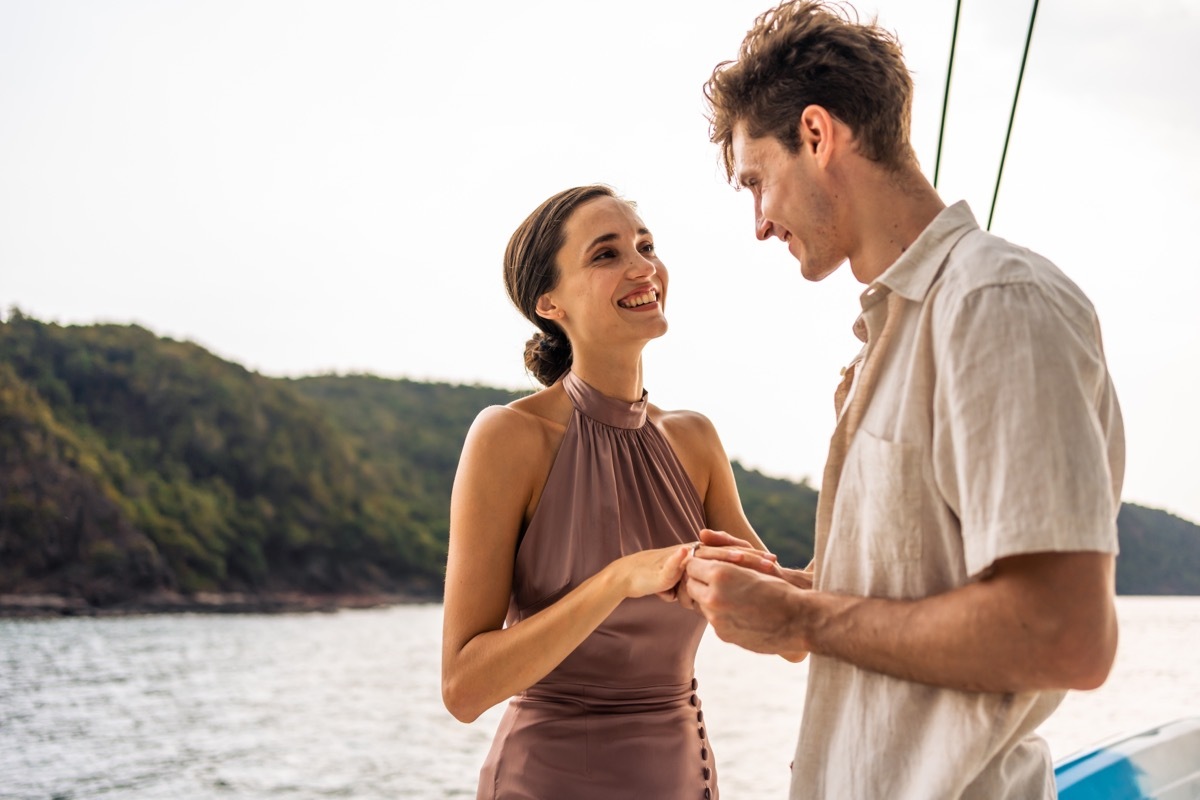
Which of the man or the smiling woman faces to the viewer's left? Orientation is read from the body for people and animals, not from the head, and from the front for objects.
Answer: the man

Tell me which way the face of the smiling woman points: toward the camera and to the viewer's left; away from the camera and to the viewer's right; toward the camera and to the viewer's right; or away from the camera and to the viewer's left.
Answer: toward the camera and to the viewer's right

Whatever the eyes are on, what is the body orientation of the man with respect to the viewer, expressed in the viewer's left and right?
facing to the left of the viewer

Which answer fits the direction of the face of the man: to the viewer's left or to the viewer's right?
to the viewer's left

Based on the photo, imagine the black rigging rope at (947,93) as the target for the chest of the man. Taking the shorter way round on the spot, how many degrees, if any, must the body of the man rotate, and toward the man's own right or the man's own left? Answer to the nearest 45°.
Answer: approximately 90° to the man's own right

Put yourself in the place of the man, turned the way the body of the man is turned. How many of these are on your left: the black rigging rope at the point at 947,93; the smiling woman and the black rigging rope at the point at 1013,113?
0

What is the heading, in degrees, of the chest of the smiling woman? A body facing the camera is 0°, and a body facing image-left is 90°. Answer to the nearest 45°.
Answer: approximately 315°
